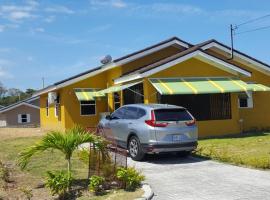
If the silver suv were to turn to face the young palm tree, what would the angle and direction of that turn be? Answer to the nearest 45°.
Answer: approximately 90° to its left

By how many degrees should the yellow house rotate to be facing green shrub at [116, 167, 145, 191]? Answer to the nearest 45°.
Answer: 0° — it already faces it

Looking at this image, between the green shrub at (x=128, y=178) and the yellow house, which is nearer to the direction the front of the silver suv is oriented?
the yellow house

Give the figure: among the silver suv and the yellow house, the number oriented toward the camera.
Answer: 1

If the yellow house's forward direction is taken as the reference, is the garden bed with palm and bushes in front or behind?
in front

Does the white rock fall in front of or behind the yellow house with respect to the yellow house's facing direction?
in front

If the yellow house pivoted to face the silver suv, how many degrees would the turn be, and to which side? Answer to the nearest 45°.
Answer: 0° — it already faces it

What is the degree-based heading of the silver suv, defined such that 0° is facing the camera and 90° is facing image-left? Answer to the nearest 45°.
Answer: approximately 135°

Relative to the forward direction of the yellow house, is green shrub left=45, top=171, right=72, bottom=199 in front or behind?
in front

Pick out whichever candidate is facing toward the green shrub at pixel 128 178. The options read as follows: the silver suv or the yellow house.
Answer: the yellow house

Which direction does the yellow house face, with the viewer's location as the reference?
facing the viewer

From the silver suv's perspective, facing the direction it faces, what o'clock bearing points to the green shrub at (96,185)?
The green shrub is roughly at 8 o'clock from the silver suv.

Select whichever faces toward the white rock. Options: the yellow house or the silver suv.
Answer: the yellow house

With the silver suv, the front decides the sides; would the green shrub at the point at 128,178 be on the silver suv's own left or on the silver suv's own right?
on the silver suv's own left

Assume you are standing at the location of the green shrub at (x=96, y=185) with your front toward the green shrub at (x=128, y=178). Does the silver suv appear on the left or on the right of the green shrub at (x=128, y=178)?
left

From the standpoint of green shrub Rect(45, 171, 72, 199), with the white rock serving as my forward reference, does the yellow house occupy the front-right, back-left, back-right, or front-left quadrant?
front-left

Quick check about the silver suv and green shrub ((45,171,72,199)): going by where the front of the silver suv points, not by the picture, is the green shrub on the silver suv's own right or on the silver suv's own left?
on the silver suv's own left

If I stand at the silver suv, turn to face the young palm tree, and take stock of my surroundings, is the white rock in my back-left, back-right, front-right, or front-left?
front-left

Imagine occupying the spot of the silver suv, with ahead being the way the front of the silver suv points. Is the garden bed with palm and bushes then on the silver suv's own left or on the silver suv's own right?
on the silver suv's own left
